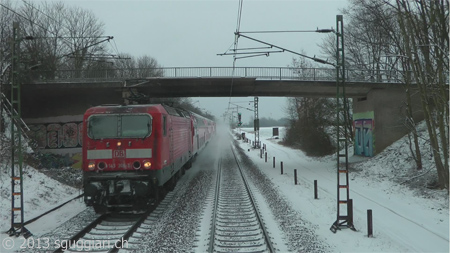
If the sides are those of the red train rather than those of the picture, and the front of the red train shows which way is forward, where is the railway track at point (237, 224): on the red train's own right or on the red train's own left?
on the red train's own left

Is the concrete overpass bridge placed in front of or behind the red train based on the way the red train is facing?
behind

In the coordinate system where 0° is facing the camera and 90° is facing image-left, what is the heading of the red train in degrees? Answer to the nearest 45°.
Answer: approximately 0°

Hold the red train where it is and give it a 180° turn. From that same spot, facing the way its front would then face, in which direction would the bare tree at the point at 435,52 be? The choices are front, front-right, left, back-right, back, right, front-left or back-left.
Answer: right
